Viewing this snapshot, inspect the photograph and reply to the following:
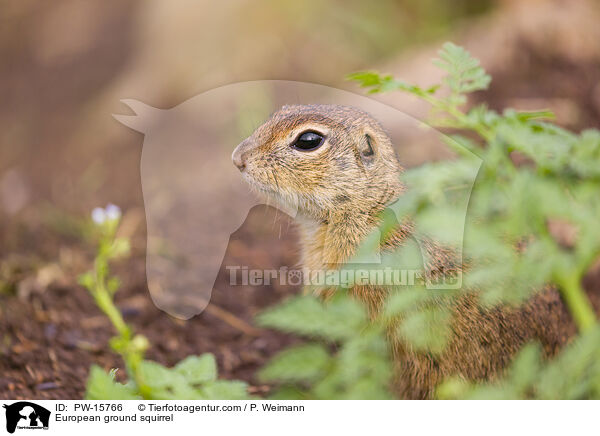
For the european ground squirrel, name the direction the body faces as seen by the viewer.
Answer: to the viewer's left
